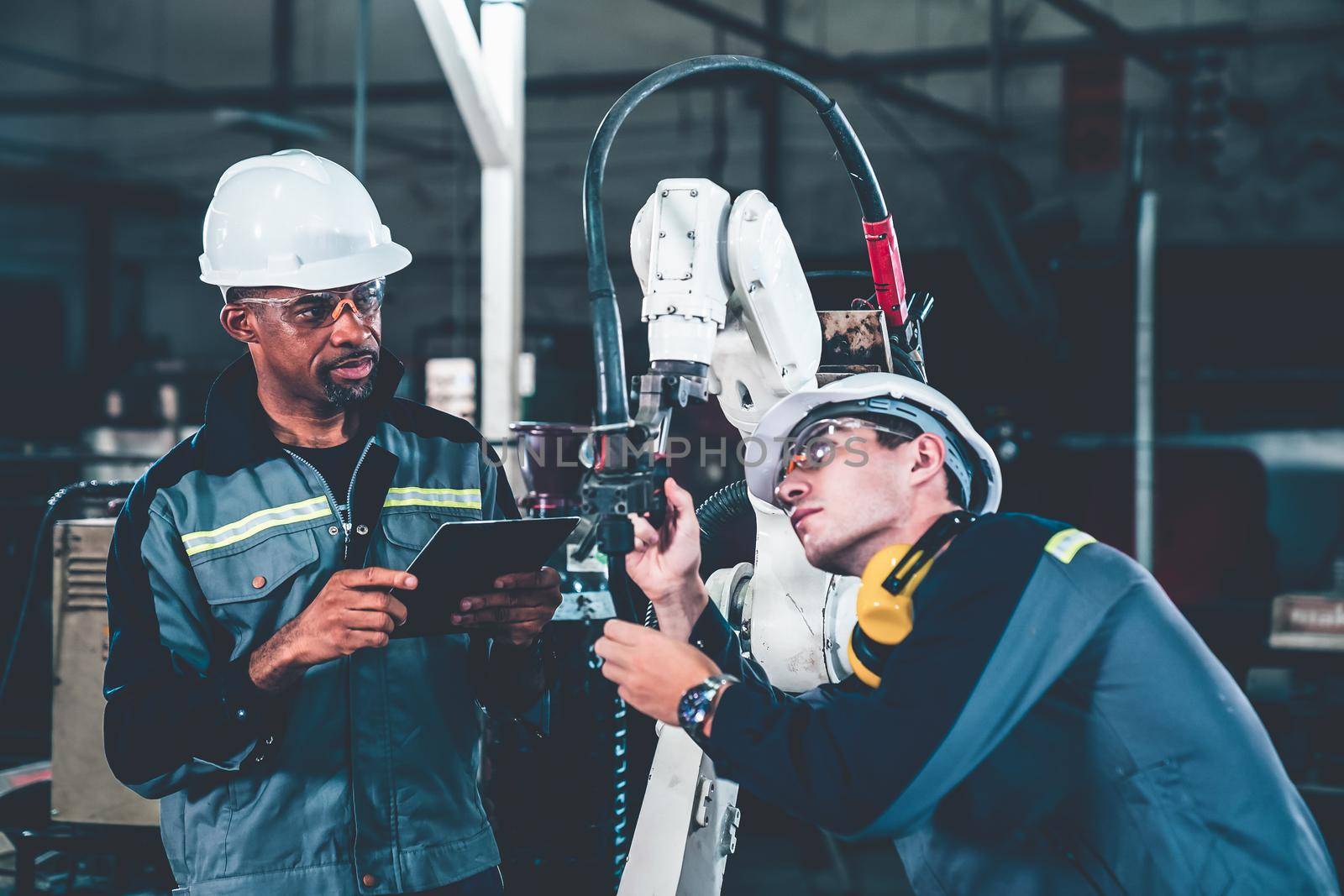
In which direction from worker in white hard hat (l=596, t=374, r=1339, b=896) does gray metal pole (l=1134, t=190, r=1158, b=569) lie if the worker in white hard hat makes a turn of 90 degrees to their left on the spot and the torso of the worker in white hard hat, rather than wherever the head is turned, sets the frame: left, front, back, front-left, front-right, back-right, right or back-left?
back

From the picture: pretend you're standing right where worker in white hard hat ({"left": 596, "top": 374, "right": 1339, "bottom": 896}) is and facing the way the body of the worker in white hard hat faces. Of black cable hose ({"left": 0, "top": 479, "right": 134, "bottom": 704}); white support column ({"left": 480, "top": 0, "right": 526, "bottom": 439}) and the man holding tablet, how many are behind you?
0

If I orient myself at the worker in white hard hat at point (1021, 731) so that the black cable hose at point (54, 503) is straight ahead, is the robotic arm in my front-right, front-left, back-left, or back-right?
front-right

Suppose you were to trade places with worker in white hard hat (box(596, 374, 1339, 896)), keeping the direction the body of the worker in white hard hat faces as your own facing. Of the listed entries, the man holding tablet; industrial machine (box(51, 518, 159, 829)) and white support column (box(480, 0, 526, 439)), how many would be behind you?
0

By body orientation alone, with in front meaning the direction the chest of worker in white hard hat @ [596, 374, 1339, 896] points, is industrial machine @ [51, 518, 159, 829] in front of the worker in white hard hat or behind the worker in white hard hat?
in front

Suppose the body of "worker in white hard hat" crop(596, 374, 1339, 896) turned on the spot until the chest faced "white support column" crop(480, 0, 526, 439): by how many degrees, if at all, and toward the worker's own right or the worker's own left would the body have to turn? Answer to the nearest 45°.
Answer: approximately 45° to the worker's own right

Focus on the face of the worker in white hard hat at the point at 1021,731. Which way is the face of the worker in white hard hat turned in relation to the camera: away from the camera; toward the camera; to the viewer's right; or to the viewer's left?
to the viewer's left

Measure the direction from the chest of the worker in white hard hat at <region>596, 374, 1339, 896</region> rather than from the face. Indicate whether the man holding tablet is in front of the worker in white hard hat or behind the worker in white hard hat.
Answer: in front

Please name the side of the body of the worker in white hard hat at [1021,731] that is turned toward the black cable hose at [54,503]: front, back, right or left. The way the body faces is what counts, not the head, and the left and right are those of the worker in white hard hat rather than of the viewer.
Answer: front

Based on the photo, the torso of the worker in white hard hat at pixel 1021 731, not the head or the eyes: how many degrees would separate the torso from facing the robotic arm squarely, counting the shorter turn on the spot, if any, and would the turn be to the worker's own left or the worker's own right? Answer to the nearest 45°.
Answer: approximately 45° to the worker's own right

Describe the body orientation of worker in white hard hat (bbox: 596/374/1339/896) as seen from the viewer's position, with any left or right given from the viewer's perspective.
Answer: facing to the left of the viewer
